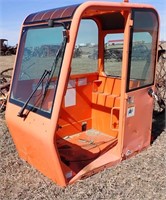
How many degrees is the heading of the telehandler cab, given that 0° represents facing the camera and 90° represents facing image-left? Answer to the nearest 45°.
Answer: approximately 45°
